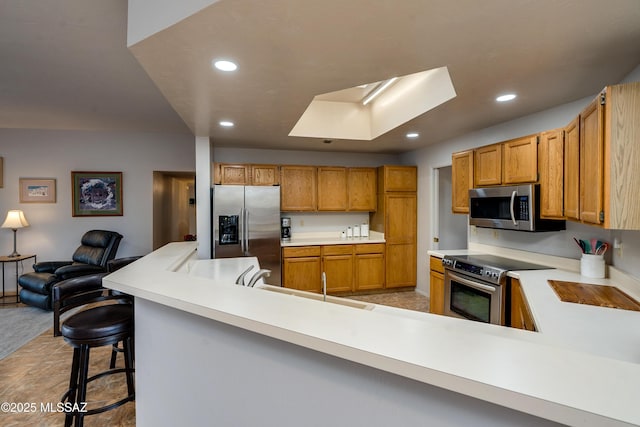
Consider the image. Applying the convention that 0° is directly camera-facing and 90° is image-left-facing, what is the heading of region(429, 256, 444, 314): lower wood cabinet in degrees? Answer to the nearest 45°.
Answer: approximately 45°

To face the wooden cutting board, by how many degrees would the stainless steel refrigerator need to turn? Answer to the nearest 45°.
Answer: approximately 45° to its left

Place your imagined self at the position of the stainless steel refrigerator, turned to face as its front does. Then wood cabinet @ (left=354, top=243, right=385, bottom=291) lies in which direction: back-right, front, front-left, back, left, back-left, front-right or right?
left

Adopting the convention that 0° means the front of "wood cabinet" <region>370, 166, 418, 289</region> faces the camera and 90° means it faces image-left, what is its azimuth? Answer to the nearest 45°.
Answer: approximately 0°

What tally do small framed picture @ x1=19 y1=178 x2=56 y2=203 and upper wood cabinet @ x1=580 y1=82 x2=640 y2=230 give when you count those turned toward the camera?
1

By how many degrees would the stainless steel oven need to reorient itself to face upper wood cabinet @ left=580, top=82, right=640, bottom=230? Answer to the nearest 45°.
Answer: approximately 90° to its left

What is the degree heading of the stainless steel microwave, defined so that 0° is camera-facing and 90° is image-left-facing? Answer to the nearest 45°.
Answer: approximately 45°

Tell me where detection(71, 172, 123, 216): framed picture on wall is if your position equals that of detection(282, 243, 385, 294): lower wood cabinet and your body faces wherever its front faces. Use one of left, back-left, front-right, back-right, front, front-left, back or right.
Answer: right

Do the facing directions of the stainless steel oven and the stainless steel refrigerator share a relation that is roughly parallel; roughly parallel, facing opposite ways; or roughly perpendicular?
roughly perpendicular

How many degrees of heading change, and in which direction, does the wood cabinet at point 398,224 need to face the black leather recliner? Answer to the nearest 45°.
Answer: approximately 90° to its right

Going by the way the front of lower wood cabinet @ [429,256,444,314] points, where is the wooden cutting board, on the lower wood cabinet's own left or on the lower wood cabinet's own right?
on the lower wood cabinet's own left
